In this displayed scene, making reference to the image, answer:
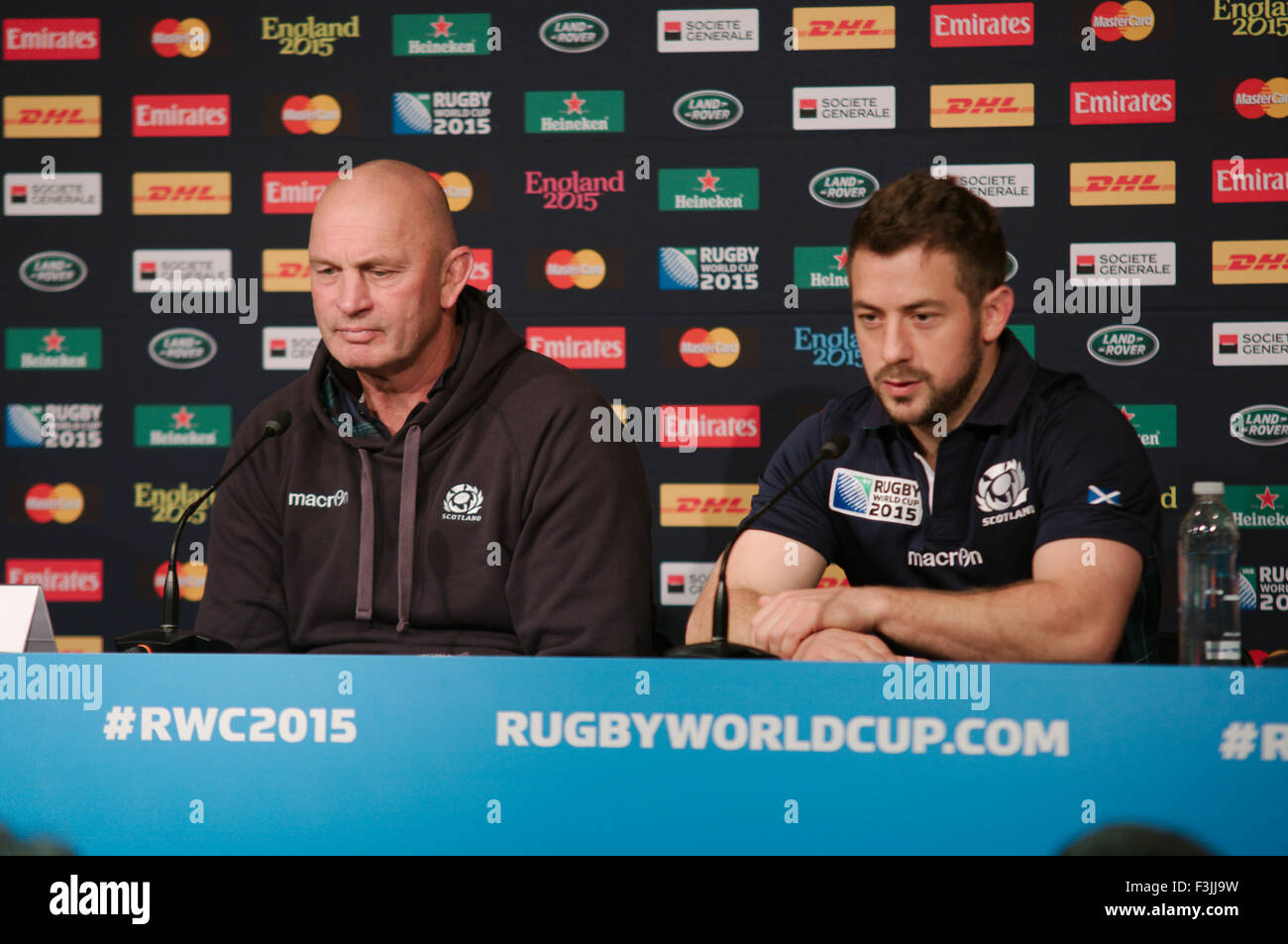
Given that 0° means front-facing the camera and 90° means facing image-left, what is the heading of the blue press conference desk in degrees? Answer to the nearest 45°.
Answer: approximately 0°

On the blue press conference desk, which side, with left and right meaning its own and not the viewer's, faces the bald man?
back
